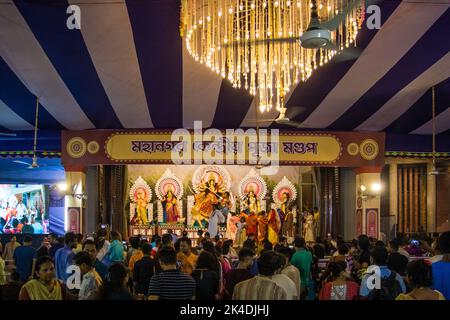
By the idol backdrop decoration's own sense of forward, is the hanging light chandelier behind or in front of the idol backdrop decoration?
in front

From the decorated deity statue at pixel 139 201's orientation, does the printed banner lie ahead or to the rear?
ahead

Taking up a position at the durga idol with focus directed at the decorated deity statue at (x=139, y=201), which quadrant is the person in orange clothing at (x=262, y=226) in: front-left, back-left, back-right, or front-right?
back-left

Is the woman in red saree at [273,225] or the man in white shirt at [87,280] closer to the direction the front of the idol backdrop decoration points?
the man in white shirt

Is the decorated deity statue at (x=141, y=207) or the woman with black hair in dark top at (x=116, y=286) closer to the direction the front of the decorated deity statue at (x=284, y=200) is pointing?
the woman with black hair in dark top

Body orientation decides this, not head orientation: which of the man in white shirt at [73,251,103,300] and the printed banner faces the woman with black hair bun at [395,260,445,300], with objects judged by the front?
the printed banner

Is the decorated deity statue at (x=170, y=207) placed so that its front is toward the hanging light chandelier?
yes

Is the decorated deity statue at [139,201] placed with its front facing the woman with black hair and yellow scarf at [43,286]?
yes

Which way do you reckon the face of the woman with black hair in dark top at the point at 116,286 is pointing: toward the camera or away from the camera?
away from the camera

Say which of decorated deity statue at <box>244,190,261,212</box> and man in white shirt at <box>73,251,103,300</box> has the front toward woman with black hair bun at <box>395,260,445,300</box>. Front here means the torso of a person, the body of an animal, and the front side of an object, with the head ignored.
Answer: the decorated deity statue
